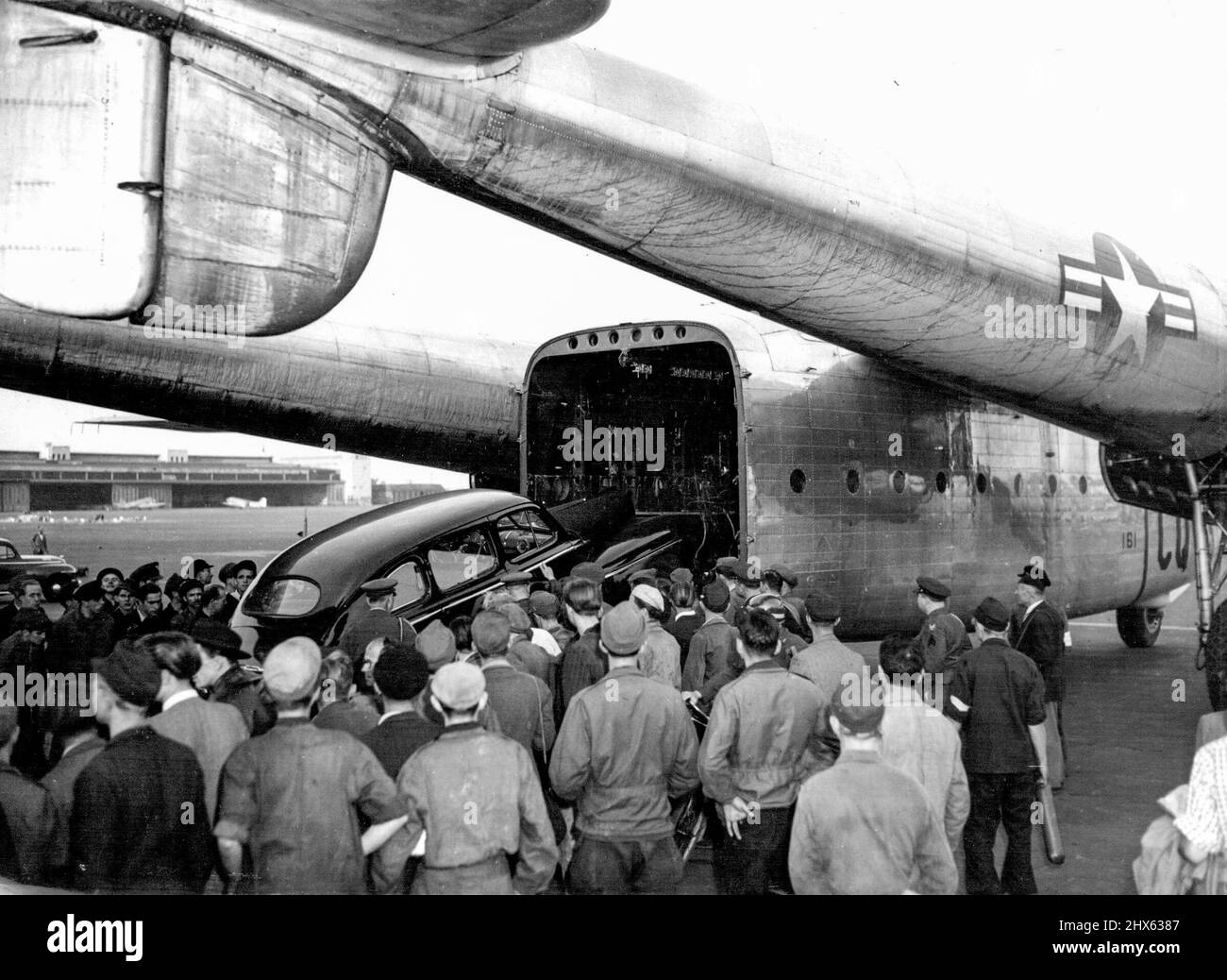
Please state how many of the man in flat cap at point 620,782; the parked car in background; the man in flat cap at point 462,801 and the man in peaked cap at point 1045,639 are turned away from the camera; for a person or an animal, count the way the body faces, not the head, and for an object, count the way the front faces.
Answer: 2

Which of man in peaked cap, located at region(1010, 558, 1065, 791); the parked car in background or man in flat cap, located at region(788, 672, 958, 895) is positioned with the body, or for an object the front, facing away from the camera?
the man in flat cap

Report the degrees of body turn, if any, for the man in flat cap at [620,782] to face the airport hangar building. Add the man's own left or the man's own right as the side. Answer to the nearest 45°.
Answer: approximately 45° to the man's own left

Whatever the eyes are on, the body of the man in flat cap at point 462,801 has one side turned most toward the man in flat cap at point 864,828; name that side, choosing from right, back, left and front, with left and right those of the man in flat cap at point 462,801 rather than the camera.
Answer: right

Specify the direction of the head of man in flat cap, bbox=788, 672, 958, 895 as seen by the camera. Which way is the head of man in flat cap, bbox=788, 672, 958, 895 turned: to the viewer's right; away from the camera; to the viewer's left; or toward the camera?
away from the camera

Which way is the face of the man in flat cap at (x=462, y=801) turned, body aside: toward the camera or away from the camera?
away from the camera

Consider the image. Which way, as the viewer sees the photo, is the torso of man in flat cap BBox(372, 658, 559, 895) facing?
away from the camera

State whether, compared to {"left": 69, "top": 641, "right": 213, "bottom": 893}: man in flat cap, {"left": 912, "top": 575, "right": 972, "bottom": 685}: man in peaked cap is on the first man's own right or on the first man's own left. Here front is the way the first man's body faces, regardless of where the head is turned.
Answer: on the first man's own right

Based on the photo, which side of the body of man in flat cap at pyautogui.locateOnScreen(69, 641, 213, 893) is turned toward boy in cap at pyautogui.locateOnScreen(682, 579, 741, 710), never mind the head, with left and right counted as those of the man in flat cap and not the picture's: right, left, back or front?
right
